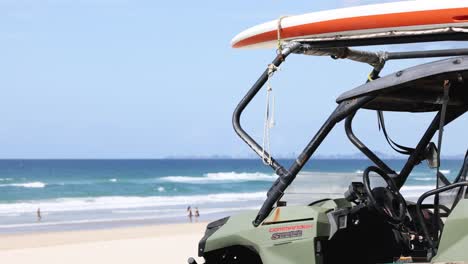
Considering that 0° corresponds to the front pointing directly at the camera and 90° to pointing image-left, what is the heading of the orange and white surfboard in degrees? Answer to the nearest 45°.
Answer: approximately 90°
